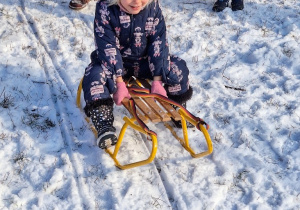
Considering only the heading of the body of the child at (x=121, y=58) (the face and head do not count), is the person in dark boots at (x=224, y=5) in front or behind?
behind

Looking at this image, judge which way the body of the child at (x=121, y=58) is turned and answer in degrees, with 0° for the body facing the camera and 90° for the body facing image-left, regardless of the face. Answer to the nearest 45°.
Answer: approximately 0°
